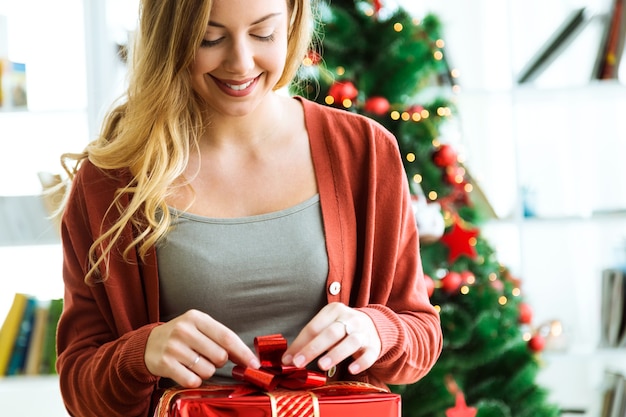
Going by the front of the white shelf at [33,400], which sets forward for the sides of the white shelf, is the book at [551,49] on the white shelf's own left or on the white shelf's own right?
on the white shelf's own left

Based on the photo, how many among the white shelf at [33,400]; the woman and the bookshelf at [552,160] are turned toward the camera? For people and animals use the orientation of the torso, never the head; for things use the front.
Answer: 3

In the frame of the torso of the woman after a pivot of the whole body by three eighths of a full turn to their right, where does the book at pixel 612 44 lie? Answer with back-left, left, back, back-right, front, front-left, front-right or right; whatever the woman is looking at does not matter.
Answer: right

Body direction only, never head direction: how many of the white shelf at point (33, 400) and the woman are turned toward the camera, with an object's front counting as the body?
2

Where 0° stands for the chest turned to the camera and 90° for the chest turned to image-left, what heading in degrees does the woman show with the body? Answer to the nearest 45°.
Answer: approximately 0°

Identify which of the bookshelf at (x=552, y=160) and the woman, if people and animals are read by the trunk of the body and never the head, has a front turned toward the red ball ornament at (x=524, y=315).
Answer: the bookshelf

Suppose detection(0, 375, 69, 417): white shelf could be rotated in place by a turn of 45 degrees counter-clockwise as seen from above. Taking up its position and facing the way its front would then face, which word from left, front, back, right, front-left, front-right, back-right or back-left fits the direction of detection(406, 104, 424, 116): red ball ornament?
front

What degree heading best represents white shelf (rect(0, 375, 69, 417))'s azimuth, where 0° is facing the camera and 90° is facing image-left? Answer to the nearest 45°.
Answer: approximately 0°

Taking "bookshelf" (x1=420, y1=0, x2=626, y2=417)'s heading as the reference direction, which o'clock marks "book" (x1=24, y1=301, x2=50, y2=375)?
The book is roughly at 2 o'clock from the bookshelf.

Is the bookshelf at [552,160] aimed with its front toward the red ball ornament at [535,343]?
yes
